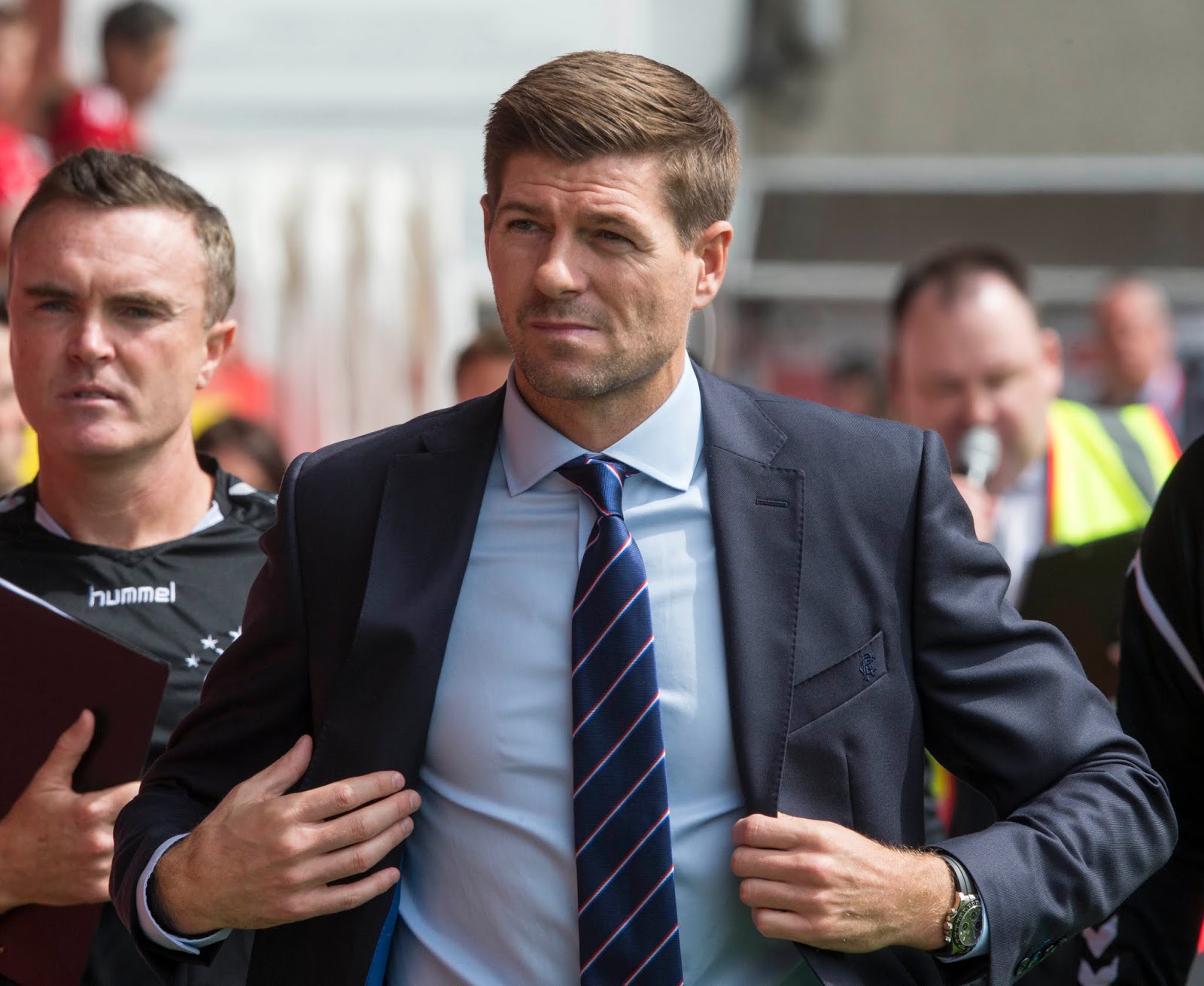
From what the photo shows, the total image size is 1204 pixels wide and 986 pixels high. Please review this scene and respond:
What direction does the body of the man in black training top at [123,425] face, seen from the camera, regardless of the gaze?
toward the camera

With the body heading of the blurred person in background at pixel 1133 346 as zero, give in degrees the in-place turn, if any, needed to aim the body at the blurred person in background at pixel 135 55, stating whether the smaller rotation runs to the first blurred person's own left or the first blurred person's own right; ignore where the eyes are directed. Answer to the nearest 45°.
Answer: approximately 45° to the first blurred person's own right

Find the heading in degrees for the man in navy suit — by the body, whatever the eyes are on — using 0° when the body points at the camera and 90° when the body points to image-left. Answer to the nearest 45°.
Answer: approximately 0°

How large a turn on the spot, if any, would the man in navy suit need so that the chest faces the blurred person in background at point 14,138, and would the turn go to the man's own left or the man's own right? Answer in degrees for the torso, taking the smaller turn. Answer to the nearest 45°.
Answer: approximately 135° to the man's own right

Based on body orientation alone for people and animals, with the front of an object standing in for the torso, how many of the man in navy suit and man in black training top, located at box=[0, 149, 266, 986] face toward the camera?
2

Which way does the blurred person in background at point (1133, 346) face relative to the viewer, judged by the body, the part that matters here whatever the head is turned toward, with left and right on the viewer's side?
facing the viewer and to the left of the viewer

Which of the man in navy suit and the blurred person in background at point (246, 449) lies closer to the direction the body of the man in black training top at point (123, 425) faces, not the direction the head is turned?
the man in navy suit

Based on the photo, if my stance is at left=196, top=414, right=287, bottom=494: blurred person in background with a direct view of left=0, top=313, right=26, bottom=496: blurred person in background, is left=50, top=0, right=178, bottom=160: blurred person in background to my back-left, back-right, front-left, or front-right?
back-right

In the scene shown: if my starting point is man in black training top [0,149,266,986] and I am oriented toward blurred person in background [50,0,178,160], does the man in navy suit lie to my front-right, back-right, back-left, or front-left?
back-right

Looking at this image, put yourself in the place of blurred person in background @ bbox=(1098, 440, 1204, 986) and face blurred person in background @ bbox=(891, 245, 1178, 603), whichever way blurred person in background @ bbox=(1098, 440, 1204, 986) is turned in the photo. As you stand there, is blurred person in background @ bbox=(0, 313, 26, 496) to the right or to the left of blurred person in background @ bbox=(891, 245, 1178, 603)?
left

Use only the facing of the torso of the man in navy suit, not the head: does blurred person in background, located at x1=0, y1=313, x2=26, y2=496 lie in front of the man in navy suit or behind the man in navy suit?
behind

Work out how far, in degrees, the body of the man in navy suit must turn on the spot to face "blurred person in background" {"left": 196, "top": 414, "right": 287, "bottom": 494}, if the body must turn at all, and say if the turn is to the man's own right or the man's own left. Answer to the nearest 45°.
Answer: approximately 180°
